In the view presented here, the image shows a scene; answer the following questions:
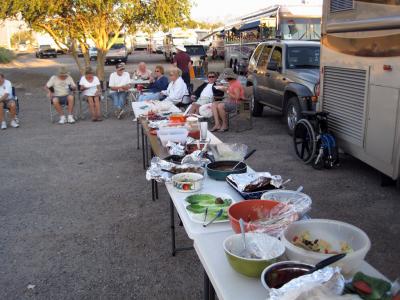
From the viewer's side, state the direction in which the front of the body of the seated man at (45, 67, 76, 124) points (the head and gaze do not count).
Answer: toward the camera

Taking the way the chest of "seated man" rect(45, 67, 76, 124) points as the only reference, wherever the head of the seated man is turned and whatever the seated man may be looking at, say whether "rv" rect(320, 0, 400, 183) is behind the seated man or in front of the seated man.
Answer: in front

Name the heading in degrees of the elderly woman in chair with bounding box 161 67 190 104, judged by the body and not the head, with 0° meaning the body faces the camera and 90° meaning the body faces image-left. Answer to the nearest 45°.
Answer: approximately 45°

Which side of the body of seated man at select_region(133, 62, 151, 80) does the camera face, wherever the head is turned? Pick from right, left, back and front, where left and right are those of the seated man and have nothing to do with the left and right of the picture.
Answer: front

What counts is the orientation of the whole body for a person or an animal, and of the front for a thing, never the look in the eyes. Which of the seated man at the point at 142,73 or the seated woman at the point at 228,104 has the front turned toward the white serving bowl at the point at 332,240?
the seated man at the point at 142,73

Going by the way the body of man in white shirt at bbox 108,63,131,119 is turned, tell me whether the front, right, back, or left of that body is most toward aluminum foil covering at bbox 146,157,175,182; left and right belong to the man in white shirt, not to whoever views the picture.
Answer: front

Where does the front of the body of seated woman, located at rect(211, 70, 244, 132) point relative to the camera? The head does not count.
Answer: to the viewer's left

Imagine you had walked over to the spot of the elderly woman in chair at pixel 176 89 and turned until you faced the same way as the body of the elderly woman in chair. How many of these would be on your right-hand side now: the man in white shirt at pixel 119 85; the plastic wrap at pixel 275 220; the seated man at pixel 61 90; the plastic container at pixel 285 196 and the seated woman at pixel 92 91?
3

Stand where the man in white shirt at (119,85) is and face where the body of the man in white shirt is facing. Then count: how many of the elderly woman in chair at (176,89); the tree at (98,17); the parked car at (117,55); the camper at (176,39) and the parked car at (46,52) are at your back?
4

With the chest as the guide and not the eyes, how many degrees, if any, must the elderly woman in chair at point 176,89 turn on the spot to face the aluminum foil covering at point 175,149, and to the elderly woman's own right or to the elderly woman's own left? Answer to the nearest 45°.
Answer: approximately 45° to the elderly woman's own left
